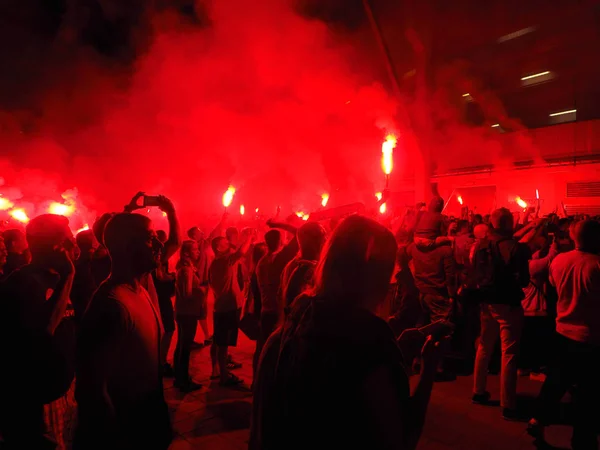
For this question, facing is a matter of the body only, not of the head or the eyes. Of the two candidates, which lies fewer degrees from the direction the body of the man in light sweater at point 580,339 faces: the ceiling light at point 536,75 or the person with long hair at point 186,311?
the ceiling light

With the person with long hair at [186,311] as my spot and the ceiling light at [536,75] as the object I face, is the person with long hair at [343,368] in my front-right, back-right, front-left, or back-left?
back-right

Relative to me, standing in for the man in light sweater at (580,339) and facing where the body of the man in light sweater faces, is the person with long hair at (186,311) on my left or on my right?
on my left

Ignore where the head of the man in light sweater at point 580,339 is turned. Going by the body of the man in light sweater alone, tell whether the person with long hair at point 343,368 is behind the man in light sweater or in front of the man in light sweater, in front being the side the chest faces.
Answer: behind

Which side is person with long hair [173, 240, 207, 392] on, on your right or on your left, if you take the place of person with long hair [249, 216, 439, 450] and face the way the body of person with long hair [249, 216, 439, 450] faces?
on your left

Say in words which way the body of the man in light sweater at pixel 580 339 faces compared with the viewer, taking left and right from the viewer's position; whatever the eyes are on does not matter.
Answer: facing away from the viewer

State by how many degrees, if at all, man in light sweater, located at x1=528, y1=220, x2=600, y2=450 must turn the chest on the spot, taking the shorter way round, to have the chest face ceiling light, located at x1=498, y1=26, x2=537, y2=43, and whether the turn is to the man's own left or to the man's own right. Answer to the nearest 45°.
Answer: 0° — they already face it

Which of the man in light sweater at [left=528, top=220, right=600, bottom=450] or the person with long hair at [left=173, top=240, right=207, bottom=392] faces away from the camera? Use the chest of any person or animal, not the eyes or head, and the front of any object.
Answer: the man in light sweater

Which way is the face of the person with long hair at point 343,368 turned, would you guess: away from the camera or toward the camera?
away from the camera
